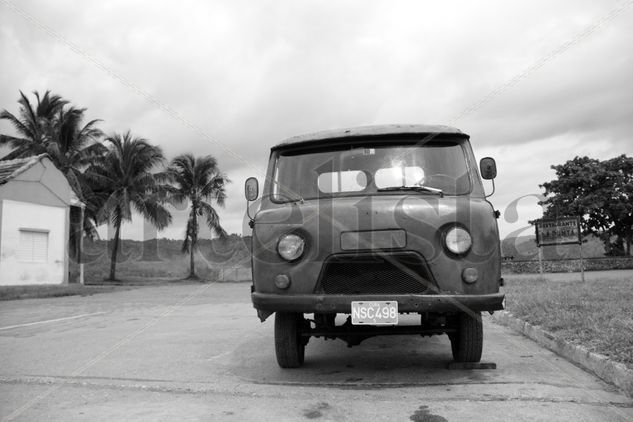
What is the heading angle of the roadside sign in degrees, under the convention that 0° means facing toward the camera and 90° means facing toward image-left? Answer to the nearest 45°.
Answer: approximately 0°

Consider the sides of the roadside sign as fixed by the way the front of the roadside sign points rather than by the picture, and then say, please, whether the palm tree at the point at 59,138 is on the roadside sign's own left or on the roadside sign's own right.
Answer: on the roadside sign's own right

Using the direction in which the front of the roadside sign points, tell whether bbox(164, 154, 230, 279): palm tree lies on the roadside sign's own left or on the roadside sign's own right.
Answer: on the roadside sign's own right

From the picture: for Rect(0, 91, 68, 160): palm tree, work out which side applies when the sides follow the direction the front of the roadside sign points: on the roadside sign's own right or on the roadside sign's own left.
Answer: on the roadside sign's own right

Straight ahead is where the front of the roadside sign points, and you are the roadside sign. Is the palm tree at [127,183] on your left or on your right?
on your right
